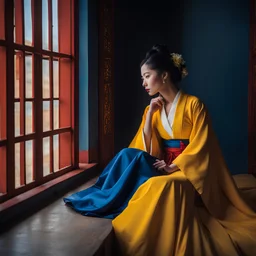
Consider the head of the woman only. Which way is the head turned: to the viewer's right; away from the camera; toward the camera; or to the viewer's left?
to the viewer's left

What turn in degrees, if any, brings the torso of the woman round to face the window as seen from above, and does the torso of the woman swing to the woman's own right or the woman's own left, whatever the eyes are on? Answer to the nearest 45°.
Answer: approximately 45° to the woman's own right

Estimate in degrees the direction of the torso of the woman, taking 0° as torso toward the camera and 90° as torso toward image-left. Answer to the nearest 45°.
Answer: approximately 45°
